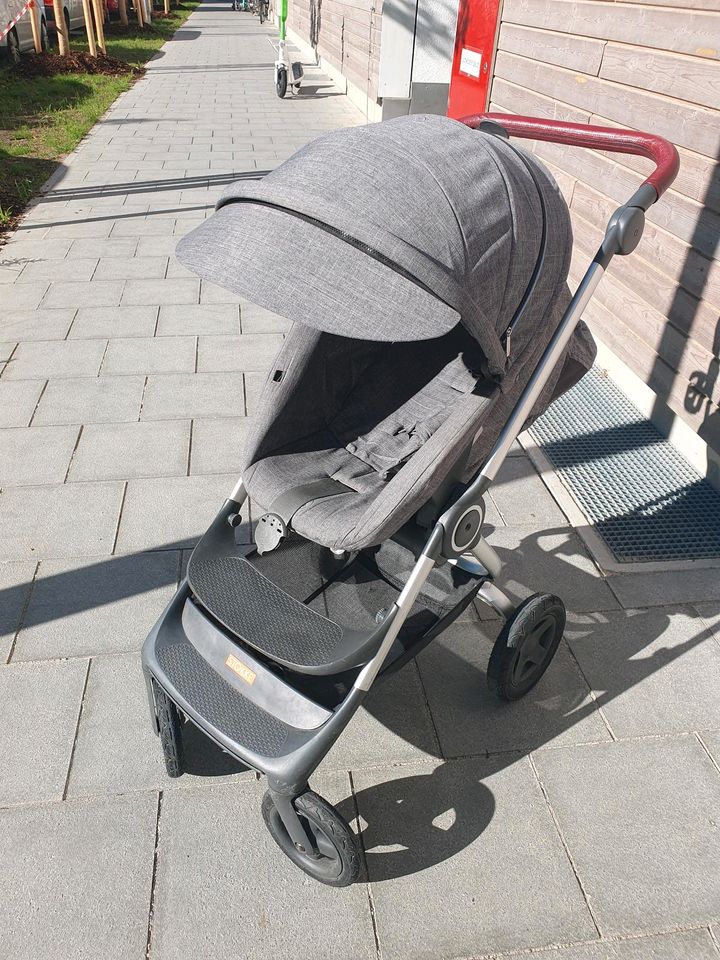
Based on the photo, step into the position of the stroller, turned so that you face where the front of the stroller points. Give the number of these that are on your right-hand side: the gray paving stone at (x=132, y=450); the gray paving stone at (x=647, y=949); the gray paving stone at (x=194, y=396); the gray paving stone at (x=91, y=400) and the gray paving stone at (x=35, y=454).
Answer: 4

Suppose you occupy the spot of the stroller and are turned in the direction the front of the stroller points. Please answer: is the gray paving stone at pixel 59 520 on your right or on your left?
on your right

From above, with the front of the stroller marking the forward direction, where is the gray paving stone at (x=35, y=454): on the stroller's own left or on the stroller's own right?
on the stroller's own right

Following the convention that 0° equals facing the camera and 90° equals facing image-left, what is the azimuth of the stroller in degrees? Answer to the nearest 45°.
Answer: approximately 45°

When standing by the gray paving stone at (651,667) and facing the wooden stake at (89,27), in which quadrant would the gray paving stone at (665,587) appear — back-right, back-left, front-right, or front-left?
front-right

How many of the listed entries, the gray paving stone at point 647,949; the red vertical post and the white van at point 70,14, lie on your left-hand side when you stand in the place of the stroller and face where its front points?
1

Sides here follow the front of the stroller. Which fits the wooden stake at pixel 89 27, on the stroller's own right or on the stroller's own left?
on the stroller's own right

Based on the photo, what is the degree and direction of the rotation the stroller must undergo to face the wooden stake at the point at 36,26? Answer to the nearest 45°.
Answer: approximately 90° to its right

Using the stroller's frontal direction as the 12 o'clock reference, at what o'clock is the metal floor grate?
The metal floor grate is roughly at 6 o'clock from the stroller.

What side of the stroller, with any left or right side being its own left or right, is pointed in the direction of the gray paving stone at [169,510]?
right

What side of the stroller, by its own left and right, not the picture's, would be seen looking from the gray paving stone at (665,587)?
back

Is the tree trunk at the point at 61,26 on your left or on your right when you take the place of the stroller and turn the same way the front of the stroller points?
on your right

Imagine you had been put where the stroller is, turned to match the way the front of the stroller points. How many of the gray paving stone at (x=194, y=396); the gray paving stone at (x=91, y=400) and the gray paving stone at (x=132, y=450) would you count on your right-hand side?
3

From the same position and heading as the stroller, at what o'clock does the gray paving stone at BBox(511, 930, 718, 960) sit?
The gray paving stone is roughly at 9 o'clock from the stroller.

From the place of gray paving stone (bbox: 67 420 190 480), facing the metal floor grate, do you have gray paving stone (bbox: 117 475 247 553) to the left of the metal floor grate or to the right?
right

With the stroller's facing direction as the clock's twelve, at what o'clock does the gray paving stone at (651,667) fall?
The gray paving stone is roughly at 7 o'clock from the stroller.
